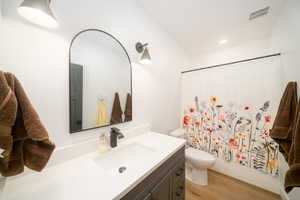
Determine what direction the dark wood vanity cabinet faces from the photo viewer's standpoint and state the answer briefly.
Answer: facing the viewer and to the right of the viewer

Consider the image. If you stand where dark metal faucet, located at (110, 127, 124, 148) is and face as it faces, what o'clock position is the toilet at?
The toilet is roughly at 10 o'clock from the dark metal faucet.

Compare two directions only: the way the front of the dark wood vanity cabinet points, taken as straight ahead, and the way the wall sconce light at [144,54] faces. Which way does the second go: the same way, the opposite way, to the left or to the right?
the same way

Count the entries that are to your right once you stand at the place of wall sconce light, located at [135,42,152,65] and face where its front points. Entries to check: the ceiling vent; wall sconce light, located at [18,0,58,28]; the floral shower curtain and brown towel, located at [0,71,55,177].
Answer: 2

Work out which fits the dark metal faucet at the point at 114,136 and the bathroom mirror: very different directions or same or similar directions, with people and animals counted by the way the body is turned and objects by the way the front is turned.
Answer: same or similar directions

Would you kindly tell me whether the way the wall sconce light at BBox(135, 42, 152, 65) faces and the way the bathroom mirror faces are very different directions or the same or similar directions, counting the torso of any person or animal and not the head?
same or similar directions

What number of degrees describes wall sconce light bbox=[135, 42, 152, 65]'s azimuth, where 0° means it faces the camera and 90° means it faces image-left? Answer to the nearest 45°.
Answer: approximately 315°

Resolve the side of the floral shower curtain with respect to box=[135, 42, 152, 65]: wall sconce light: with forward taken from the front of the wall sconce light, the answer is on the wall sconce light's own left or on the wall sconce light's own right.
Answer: on the wall sconce light's own left

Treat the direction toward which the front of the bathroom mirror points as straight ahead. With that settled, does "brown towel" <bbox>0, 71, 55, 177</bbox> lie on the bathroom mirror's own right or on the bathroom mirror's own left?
on the bathroom mirror's own right

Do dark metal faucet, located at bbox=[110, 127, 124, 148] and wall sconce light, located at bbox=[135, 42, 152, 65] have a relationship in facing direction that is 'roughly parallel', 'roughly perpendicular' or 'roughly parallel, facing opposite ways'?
roughly parallel
